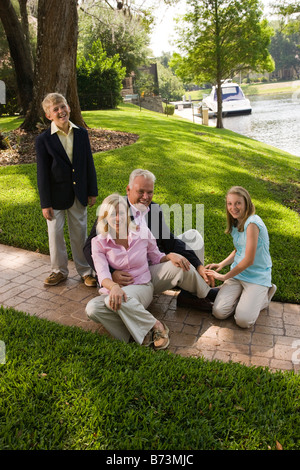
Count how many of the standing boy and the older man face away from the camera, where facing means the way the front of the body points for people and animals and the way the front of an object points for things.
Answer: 0

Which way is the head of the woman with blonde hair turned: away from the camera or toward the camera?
toward the camera

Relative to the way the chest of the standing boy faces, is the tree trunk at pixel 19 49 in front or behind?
behind

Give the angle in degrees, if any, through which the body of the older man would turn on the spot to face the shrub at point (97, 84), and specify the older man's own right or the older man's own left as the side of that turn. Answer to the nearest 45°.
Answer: approximately 135° to the older man's own left

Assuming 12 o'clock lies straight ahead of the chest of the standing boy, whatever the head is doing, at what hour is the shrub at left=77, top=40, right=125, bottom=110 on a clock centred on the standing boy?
The shrub is roughly at 6 o'clock from the standing boy.

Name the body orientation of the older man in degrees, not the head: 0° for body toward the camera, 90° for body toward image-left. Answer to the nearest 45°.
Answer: approximately 315°

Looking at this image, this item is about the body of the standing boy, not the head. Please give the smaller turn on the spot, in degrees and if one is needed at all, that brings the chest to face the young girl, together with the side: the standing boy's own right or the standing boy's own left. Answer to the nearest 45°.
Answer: approximately 45° to the standing boy's own left

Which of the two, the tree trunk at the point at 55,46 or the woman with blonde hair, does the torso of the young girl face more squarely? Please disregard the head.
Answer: the woman with blonde hair

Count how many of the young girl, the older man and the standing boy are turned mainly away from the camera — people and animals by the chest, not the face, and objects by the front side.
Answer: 0

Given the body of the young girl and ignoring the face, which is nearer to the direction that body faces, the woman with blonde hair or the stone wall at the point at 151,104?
the woman with blonde hair

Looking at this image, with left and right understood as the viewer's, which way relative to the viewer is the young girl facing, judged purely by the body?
facing the viewer and to the left of the viewer

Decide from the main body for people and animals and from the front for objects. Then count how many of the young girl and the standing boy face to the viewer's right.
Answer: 0

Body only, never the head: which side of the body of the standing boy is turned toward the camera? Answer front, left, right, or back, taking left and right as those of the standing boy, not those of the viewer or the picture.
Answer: front

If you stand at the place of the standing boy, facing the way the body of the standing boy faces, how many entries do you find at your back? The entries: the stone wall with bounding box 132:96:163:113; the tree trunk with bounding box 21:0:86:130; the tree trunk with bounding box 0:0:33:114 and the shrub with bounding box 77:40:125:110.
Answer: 4

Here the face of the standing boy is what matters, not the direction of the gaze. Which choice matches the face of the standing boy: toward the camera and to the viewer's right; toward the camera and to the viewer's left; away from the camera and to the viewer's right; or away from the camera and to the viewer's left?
toward the camera and to the viewer's right
